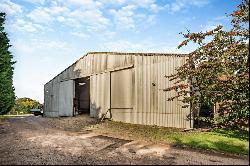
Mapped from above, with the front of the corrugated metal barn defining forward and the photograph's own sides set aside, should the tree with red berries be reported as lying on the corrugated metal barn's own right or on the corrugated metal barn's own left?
on the corrugated metal barn's own left
